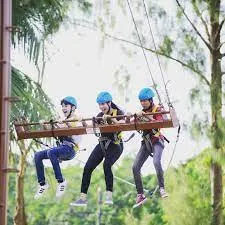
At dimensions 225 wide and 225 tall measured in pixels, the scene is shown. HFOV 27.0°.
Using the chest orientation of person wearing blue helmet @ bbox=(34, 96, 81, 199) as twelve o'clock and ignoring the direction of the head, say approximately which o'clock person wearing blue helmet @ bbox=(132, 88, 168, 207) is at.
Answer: person wearing blue helmet @ bbox=(132, 88, 168, 207) is roughly at 8 o'clock from person wearing blue helmet @ bbox=(34, 96, 81, 199).

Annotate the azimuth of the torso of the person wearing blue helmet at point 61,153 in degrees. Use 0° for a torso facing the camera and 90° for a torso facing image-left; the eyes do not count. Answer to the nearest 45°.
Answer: approximately 45°

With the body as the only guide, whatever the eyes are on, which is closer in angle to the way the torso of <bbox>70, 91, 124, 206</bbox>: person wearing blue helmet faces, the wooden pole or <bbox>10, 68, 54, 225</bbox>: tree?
the wooden pole

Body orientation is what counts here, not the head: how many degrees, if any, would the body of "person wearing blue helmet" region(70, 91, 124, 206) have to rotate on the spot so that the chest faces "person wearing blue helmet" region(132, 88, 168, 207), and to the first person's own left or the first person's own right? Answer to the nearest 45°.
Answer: approximately 135° to the first person's own left

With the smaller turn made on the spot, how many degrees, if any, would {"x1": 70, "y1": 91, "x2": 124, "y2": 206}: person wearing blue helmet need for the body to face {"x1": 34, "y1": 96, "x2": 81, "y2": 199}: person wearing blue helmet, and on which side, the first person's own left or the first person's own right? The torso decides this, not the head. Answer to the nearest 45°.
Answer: approximately 45° to the first person's own right

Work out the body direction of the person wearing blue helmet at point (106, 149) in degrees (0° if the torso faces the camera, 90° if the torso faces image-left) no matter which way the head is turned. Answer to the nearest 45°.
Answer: approximately 45°
